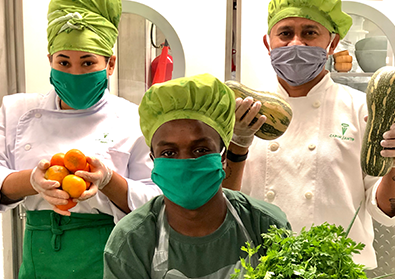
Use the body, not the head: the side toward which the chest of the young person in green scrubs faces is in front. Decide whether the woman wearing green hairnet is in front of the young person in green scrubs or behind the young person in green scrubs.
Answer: behind

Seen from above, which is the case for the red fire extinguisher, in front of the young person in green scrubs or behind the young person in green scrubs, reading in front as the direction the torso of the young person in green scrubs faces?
behind

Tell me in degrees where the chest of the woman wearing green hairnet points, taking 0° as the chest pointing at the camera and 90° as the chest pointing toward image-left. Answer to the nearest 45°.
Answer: approximately 0°

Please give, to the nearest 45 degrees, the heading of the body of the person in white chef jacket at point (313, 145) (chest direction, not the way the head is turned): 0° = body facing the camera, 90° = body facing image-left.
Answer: approximately 0°

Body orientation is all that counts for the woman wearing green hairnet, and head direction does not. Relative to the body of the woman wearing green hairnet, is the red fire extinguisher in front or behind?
behind

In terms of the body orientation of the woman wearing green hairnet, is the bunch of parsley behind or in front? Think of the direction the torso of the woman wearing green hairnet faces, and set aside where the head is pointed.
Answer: in front

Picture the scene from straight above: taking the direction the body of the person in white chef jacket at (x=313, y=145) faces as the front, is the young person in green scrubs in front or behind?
in front

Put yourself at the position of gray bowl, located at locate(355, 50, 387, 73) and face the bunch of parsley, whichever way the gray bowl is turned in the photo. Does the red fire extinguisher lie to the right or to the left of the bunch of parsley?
right
